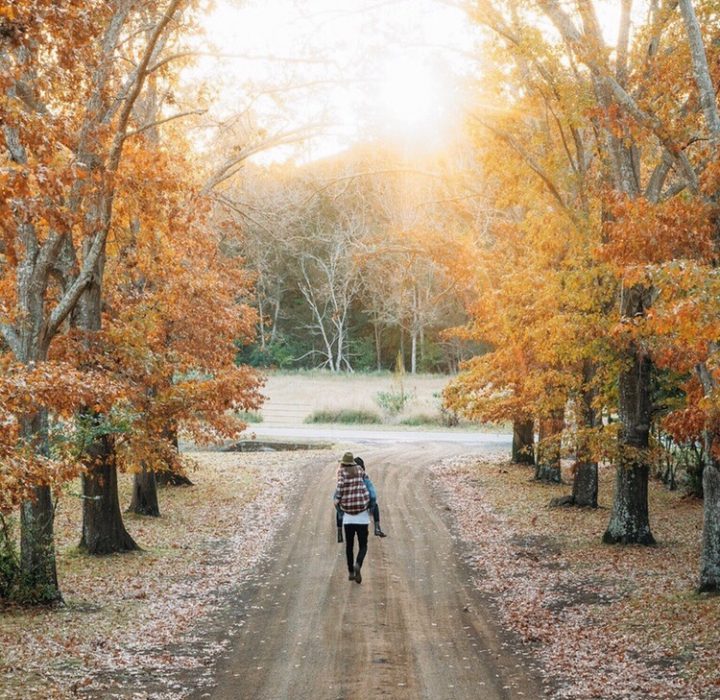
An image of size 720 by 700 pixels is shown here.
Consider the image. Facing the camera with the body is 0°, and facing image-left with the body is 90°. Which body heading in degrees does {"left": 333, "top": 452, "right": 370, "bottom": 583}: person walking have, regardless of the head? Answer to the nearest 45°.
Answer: approximately 180°

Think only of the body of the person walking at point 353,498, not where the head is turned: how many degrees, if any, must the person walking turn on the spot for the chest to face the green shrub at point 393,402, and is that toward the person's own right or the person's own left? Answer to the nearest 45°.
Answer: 0° — they already face it

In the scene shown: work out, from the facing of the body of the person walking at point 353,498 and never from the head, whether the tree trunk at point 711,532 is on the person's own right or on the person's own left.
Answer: on the person's own right

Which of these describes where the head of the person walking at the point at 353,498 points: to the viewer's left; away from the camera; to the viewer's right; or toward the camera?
away from the camera
